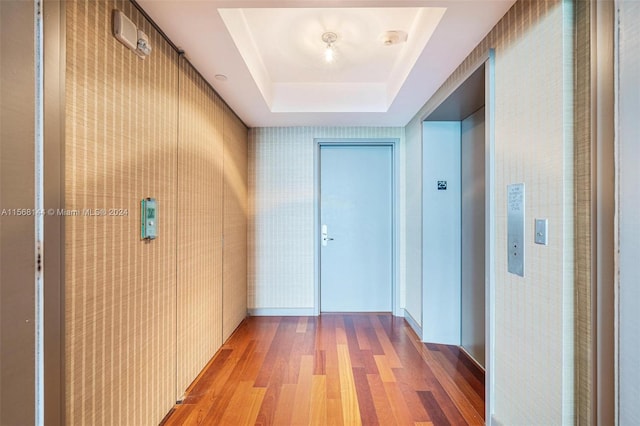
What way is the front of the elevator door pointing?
to the viewer's left

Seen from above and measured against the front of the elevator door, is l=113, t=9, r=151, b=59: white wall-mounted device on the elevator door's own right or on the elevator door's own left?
on the elevator door's own left

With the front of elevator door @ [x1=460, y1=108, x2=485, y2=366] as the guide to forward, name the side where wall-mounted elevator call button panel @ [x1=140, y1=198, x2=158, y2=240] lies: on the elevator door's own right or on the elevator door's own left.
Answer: on the elevator door's own left
